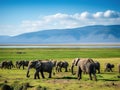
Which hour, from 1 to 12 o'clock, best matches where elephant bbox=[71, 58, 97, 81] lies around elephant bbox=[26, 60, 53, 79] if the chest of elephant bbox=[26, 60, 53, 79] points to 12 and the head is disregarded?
elephant bbox=[71, 58, 97, 81] is roughly at 7 o'clock from elephant bbox=[26, 60, 53, 79].

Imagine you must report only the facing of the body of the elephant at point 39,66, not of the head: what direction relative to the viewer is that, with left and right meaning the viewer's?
facing to the left of the viewer
